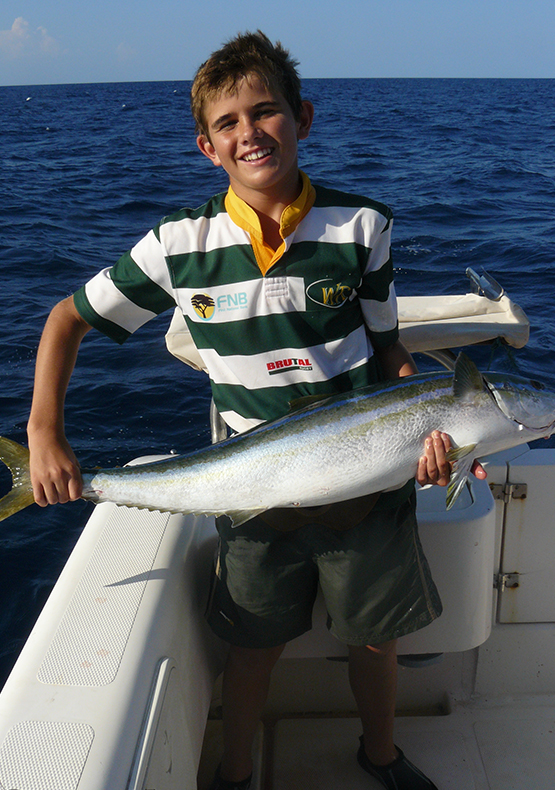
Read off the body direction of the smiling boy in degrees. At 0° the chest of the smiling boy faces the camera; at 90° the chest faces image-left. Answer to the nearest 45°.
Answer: approximately 0°
